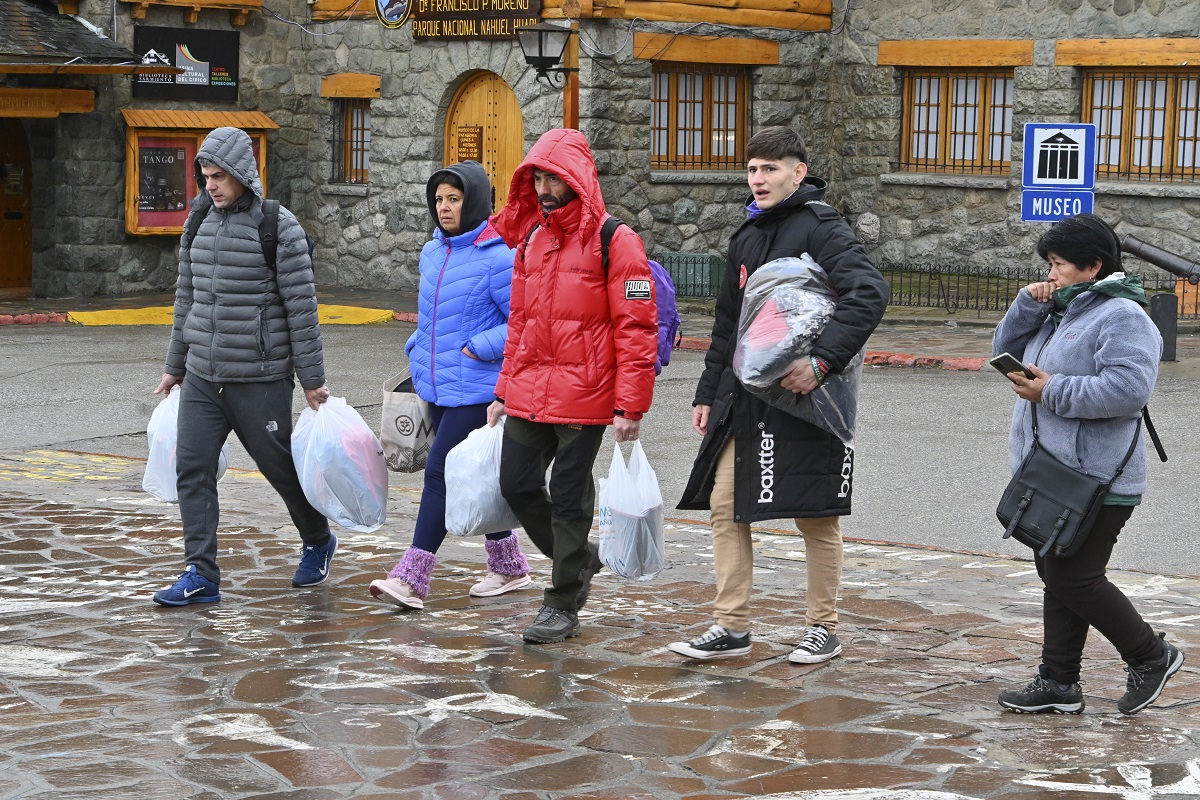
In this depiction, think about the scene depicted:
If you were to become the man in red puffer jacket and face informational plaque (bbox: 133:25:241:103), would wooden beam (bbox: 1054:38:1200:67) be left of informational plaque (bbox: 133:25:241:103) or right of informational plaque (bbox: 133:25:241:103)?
right

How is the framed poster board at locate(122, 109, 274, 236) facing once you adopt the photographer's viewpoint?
facing the viewer

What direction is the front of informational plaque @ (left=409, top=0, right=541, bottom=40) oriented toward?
toward the camera

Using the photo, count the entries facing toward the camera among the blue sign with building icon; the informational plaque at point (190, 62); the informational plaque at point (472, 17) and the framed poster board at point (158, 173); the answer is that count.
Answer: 4

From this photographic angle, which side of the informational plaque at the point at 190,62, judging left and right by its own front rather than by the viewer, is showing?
front

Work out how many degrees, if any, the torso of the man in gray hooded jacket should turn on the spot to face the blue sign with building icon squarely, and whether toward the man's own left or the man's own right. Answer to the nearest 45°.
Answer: approximately 180°

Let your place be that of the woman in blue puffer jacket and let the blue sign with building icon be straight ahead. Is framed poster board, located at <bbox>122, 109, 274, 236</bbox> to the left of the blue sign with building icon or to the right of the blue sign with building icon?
left

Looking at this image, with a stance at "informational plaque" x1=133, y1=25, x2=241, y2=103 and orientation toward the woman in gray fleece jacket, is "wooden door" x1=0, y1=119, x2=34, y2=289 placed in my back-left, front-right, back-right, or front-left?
back-right

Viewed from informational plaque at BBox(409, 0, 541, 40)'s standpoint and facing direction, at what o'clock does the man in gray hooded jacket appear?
The man in gray hooded jacket is roughly at 12 o'clock from the informational plaque.

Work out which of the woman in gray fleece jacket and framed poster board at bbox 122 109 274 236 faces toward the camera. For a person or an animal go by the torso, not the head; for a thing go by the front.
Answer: the framed poster board

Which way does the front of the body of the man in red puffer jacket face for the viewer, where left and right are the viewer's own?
facing the viewer and to the left of the viewer

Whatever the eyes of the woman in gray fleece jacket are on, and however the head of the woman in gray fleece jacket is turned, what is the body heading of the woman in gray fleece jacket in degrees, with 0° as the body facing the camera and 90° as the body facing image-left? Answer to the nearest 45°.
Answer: approximately 90°

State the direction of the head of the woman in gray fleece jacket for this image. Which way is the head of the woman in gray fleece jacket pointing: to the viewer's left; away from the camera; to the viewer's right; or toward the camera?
to the viewer's left

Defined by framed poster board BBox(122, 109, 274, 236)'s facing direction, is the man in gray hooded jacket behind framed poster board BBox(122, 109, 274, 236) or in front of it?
in front
